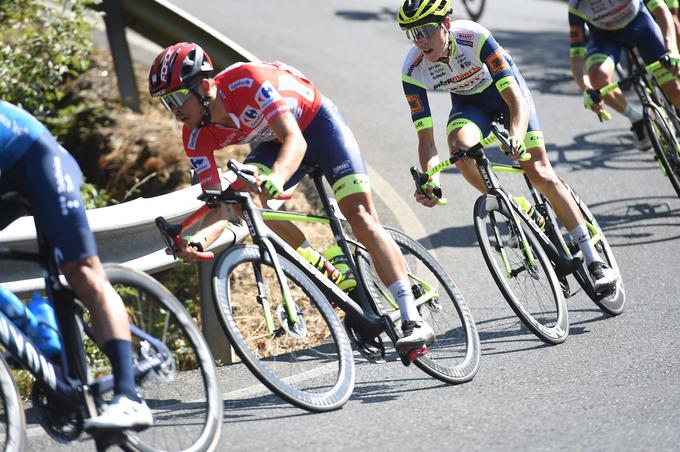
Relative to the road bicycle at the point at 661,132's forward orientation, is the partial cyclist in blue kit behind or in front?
in front

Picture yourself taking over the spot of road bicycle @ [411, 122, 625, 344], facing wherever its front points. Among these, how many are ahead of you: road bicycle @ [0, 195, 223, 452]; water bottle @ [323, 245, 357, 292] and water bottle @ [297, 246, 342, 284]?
3

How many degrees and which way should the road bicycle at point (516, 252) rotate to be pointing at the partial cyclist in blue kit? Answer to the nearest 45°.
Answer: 0° — it already faces them

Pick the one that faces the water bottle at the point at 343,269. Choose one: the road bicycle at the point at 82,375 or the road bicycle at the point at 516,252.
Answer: the road bicycle at the point at 516,252

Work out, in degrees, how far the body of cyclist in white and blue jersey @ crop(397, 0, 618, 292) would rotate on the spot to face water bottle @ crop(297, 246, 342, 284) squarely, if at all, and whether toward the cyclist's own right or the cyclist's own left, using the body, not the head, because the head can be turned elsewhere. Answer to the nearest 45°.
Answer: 0° — they already face it

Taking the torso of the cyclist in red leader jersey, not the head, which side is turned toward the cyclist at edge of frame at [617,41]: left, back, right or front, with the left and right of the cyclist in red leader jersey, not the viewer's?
back

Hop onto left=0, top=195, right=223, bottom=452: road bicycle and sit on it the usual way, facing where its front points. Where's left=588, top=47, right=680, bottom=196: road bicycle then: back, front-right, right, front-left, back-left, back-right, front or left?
back

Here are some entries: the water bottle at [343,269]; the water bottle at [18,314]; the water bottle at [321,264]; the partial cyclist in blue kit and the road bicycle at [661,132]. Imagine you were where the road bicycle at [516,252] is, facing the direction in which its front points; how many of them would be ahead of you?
4

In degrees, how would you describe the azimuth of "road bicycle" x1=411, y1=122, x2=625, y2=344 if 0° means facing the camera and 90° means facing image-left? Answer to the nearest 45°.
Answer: approximately 45°

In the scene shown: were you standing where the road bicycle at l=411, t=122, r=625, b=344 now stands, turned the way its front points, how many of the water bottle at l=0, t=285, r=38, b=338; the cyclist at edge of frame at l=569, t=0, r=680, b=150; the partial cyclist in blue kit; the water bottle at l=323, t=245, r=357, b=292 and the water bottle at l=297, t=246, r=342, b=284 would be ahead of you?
4

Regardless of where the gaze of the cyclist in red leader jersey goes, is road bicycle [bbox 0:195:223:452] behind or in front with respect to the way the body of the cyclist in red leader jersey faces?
in front

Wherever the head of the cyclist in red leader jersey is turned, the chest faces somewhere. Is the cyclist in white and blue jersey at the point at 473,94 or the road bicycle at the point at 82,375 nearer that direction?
the road bicycle
